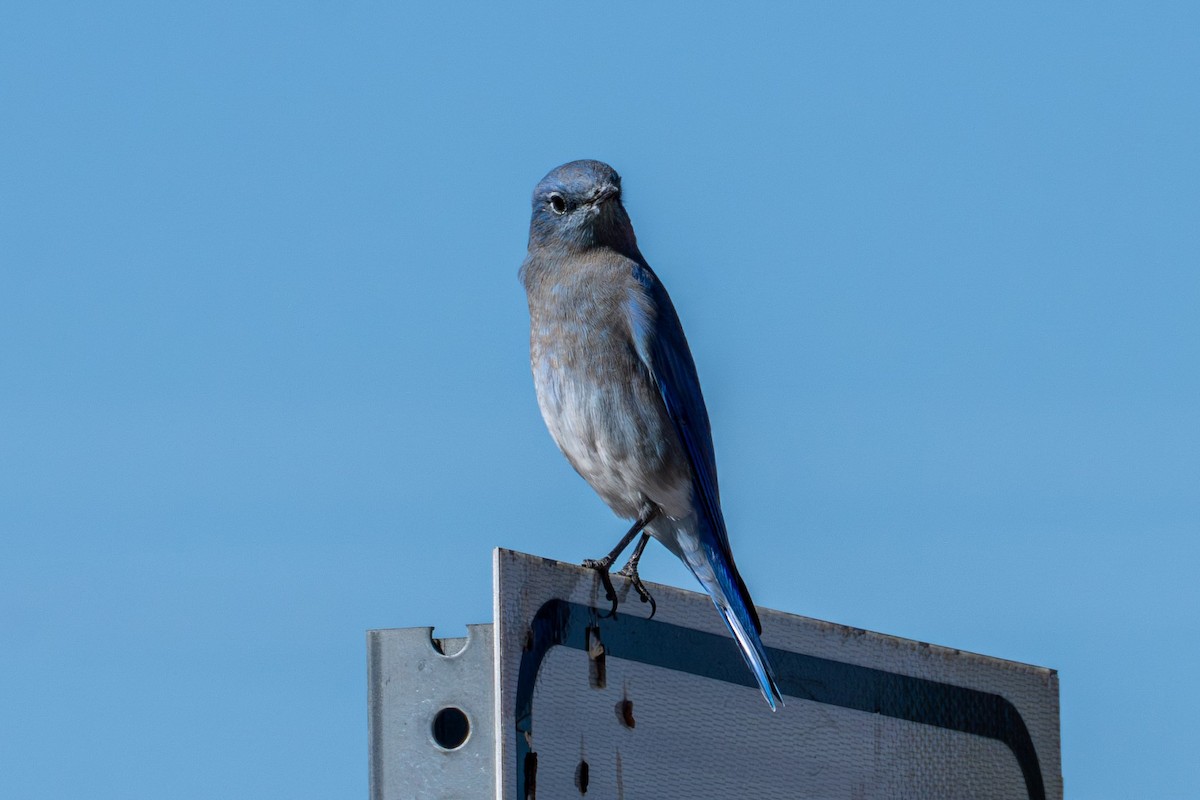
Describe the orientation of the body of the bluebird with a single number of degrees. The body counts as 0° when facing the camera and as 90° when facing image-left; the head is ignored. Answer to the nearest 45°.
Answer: approximately 45°
